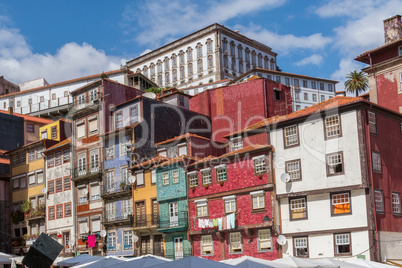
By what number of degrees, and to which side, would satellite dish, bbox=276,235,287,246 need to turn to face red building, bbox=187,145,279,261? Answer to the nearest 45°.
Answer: approximately 135° to its right

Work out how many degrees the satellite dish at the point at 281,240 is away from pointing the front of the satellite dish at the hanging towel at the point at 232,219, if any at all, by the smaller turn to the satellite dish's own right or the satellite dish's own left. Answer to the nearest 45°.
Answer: approximately 135° to the satellite dish's own right

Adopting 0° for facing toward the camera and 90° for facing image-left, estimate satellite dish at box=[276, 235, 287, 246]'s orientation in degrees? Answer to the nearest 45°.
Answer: approximately 0°
